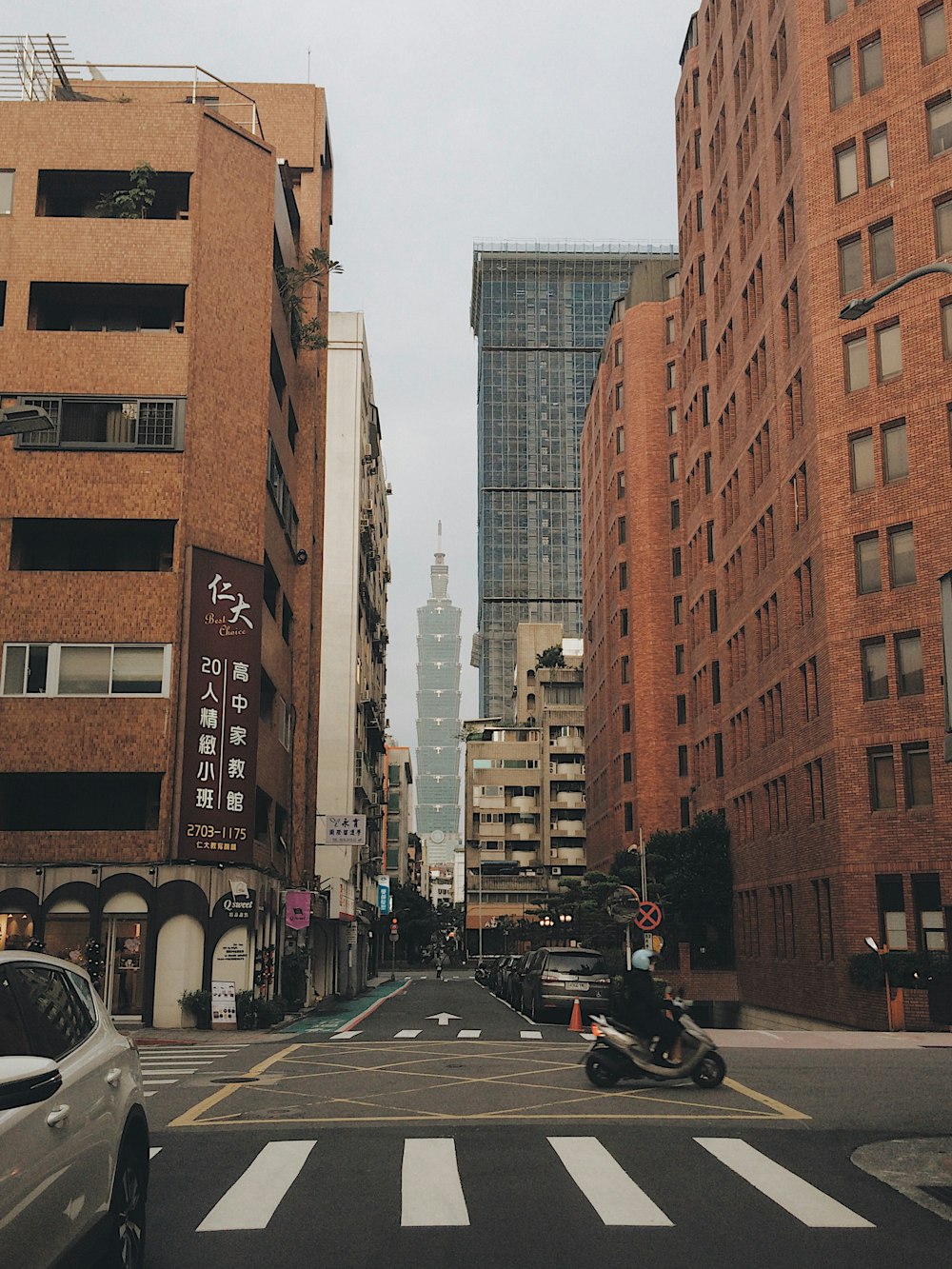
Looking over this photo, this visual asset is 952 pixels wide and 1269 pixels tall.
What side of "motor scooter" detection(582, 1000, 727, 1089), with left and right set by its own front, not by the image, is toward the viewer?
right

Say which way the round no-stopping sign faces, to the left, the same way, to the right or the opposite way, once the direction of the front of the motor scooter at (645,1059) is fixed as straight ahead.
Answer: to the right

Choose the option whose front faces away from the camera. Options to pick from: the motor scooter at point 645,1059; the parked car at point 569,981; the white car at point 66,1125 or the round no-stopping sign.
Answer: the parked car

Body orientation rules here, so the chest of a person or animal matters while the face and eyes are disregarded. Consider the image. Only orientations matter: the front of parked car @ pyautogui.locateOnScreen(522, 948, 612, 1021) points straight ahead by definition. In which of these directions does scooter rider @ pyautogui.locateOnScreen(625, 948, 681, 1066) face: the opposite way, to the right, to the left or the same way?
to the right

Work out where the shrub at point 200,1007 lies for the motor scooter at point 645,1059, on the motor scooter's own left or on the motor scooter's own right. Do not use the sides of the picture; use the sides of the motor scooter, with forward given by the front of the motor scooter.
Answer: on the motor scooter's own left

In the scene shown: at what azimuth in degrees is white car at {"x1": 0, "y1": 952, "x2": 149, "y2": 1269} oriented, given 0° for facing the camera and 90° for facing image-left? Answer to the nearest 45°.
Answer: approximately 45°

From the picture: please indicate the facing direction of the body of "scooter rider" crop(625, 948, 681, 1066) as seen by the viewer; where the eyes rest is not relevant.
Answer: to the viewer's right

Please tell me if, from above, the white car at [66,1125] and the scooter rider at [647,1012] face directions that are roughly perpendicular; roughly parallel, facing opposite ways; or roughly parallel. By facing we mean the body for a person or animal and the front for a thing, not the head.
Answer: roughly perpendicular

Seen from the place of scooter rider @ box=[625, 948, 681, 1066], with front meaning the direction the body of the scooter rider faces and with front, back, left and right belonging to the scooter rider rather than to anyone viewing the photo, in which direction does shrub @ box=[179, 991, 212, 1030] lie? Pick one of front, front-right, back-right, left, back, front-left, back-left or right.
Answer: back-left

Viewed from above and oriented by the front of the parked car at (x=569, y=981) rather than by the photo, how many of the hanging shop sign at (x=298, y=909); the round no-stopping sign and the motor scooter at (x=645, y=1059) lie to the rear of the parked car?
1

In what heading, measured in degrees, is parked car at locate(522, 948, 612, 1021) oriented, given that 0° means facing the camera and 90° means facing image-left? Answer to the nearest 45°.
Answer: approximately 180°
